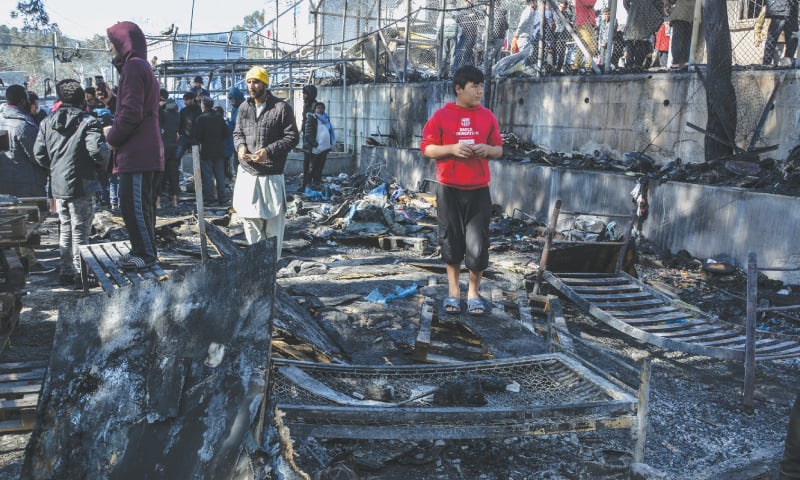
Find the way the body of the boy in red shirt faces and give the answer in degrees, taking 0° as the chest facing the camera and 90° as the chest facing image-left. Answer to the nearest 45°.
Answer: approximately 0°

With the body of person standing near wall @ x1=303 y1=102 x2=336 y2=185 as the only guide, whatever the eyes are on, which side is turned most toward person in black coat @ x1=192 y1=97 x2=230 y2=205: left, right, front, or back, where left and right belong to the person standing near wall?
right

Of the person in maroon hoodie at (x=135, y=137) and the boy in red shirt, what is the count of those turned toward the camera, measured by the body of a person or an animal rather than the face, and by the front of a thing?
1

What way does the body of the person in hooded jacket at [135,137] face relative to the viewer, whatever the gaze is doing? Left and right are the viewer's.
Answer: facing to the left of the viewer

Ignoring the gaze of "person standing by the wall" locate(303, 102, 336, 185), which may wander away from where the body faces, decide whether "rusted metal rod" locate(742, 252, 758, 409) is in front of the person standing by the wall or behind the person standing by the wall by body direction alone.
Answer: in front

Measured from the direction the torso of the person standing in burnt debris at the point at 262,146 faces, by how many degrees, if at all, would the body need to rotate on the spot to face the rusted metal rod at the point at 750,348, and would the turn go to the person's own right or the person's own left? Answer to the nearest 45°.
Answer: approximately 90° to the person's own left

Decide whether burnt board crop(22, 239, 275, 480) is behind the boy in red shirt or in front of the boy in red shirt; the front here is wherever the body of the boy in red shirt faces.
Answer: in front

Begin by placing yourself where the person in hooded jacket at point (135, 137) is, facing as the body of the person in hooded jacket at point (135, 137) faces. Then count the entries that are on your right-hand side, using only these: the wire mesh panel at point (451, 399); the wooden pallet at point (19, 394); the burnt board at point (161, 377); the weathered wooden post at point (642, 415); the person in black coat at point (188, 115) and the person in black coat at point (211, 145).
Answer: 2

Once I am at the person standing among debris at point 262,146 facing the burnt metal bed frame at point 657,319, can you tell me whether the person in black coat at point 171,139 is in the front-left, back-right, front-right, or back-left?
back-left

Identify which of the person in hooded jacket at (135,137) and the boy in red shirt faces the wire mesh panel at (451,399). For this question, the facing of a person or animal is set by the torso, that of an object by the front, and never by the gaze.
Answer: the boy in red shirt

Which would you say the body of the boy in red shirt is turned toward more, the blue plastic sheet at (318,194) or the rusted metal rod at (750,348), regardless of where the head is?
the rusted metal rod
